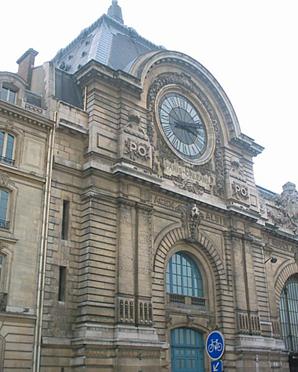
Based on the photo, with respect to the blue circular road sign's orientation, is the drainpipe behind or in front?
behind

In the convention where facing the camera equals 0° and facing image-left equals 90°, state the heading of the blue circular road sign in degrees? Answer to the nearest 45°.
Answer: approximately 315°
